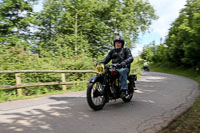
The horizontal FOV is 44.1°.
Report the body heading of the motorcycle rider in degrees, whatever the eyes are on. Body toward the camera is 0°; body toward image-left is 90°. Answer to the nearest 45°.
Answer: approximately 45°

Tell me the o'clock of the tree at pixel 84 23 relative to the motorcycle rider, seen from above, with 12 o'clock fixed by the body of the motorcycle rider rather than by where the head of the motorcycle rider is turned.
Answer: The tree is roughly at 4 o'clock from the motorcycle rider.

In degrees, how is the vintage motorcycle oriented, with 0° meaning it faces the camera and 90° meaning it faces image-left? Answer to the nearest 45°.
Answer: approximately 45°

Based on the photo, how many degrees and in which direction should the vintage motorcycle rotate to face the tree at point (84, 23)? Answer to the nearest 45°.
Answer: approximately 135° to its right

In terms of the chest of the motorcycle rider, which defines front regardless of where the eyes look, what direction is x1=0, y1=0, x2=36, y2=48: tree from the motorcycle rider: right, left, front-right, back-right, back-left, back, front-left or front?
right

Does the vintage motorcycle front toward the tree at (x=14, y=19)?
no

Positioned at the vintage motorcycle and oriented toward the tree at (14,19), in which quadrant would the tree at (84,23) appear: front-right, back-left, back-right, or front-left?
front-right
